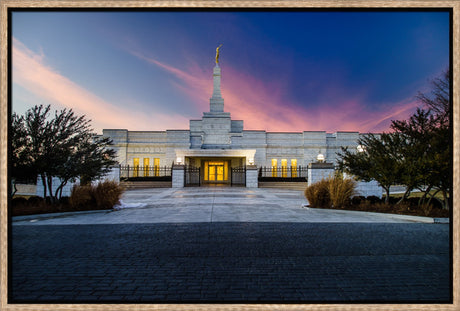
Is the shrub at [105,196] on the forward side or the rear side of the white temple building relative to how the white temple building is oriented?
on the forward side

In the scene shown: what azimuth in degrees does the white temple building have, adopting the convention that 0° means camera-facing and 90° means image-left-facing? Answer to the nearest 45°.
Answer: approximately 0°

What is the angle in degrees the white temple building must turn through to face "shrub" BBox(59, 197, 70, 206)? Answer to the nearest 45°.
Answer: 0° — it already faces it

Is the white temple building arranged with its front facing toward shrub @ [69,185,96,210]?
yes

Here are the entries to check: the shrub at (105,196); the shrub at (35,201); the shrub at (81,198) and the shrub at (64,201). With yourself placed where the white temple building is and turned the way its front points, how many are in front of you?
4

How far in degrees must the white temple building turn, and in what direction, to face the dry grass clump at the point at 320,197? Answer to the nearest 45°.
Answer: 0° — it already faces it

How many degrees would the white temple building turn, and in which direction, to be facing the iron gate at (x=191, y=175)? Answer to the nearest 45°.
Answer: approximately 45° to its right

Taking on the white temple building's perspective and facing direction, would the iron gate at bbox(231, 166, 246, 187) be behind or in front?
in front

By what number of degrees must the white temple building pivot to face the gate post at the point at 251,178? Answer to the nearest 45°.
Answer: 0° — it already faces it
